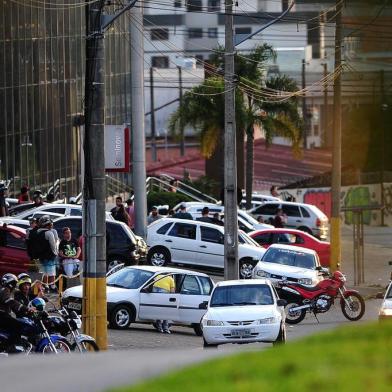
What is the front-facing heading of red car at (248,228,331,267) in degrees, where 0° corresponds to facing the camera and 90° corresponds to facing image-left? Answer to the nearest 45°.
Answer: approximately 90°

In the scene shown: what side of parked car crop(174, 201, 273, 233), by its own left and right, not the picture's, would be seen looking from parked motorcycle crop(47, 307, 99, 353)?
right

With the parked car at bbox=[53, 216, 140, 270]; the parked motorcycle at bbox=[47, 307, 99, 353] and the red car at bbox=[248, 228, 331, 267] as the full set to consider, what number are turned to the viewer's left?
2

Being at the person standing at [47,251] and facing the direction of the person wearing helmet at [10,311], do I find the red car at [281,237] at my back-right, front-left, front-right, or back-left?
back-left
